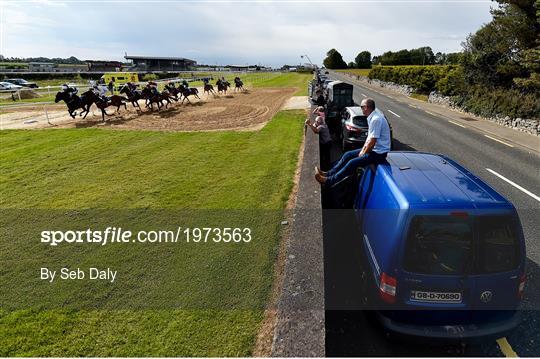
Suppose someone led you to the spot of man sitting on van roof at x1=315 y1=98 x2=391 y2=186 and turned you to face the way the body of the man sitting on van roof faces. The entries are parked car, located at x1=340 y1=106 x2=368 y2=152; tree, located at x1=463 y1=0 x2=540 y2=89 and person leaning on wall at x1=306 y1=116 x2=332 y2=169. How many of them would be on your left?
0

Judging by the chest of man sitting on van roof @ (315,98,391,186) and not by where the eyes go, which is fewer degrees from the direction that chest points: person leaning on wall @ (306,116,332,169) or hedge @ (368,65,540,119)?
the person leaning on wall

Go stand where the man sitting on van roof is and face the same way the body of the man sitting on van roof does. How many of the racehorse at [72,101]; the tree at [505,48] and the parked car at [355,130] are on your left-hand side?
0

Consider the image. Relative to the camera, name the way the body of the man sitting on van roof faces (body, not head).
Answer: to the viewer's left

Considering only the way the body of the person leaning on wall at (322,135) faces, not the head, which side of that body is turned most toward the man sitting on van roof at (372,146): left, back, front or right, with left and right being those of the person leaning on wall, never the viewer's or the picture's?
left

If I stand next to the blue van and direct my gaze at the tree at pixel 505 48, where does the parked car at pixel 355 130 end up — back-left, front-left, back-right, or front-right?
front-left

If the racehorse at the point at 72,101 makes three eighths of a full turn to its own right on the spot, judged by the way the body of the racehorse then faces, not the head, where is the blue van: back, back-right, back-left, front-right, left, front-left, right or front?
back-right

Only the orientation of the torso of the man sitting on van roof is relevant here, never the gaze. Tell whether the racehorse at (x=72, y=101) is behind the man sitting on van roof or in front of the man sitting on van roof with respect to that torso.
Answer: in front

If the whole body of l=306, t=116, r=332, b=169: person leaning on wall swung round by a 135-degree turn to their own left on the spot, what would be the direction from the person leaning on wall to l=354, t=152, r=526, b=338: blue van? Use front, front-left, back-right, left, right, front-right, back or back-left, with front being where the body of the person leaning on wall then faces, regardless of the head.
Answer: front-right

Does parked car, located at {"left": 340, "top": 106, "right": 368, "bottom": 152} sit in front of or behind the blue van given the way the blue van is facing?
in front

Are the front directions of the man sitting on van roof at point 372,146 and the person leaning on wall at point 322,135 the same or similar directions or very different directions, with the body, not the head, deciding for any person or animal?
same or similar directions

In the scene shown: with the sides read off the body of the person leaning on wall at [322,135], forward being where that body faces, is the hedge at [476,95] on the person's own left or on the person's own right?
on the person's own right

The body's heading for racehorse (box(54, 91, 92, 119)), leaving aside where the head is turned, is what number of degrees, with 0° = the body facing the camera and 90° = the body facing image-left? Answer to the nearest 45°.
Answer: approximately 90°

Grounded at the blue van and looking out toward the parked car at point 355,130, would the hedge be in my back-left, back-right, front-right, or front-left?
front-right

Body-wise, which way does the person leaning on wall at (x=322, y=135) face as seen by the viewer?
to the viewer's left

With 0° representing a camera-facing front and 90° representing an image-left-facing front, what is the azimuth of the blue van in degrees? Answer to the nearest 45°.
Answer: approximately 135°

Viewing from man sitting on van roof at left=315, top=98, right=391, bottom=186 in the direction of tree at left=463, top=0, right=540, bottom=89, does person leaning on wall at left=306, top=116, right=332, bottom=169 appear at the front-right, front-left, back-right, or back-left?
front-left
